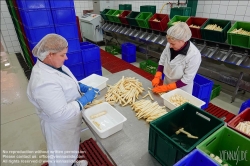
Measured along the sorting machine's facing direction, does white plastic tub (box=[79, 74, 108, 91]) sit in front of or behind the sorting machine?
in front

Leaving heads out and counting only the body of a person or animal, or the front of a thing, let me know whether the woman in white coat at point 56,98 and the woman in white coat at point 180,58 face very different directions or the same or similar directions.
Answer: very different directions

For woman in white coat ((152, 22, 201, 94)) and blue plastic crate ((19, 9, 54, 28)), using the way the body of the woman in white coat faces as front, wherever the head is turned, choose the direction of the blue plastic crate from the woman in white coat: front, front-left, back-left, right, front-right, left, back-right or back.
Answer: front-right

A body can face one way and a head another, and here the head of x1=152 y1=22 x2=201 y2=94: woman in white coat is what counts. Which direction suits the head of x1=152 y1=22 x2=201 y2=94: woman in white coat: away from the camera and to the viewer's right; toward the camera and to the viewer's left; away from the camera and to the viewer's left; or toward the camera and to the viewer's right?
toward the camera and to the viewer's left

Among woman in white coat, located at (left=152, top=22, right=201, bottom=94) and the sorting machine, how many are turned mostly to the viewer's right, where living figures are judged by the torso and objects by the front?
0

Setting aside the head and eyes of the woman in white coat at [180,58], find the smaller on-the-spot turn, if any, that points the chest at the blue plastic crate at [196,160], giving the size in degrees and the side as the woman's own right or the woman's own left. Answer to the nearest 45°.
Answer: approximately 45° to the woman's own left

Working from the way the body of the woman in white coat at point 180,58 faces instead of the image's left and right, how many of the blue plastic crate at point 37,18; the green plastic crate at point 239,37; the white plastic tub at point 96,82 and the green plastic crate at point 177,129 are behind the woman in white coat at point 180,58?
1

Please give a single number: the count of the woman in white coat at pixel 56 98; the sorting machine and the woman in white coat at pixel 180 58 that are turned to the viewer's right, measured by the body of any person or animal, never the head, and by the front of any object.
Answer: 1

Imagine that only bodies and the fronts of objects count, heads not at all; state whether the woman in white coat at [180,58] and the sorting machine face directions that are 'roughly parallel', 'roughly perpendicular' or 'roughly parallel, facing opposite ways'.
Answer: roughly parallel

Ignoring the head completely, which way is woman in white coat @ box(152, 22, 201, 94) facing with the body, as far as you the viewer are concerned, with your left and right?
facing the viewer and to the left of the viewer

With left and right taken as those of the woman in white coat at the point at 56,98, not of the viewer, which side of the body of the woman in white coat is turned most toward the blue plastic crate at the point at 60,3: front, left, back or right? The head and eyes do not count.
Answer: left

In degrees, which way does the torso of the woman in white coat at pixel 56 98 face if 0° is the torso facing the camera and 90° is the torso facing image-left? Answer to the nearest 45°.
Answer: approximately 270°

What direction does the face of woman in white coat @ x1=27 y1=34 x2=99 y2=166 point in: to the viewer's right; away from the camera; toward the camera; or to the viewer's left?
to the viewer's right
